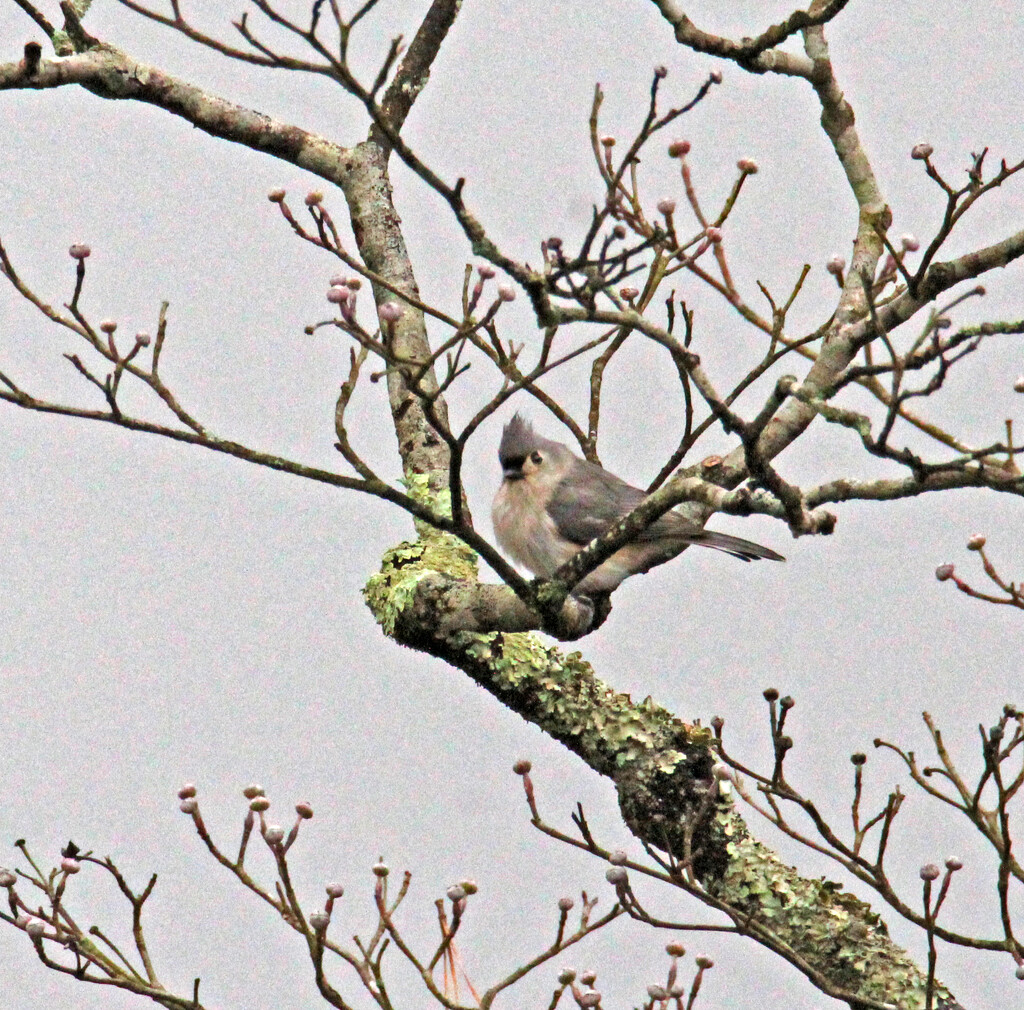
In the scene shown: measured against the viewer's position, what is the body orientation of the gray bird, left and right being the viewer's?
facing the viewer and to the left of the viewer
